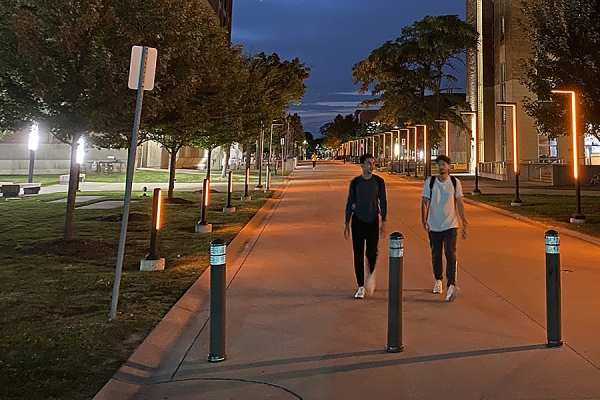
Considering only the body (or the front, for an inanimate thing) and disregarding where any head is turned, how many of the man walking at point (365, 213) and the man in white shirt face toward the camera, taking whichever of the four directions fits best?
2

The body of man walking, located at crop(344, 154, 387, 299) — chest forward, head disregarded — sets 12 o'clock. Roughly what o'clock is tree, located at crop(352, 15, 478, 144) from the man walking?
The tree is roughly at 6 o'clock from the man walking.

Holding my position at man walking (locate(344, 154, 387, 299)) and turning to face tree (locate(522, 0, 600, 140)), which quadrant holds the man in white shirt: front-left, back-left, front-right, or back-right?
front-right

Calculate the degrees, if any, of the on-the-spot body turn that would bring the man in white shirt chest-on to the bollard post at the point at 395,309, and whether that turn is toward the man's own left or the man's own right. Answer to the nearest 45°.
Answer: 0° — they already face it

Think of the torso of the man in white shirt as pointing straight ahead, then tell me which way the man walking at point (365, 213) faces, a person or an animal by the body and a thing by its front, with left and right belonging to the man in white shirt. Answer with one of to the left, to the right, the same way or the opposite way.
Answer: the same way

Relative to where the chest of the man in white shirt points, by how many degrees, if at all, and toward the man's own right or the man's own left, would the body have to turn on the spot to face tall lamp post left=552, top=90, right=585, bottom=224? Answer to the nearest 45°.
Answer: approximately 180°

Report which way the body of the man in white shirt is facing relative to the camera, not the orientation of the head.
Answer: toward the camera

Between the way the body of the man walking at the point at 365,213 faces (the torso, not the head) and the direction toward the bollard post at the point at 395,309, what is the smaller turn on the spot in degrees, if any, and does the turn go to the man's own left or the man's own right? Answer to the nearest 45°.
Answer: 0° — they already face it

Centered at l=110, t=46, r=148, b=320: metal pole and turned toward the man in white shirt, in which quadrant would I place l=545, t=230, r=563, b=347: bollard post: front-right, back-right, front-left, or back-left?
front-right

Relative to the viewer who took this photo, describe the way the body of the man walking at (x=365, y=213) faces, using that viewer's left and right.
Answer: facing the viewer

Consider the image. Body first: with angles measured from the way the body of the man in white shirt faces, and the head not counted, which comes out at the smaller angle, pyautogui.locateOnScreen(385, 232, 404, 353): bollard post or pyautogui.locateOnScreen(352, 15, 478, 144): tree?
the bollard post
